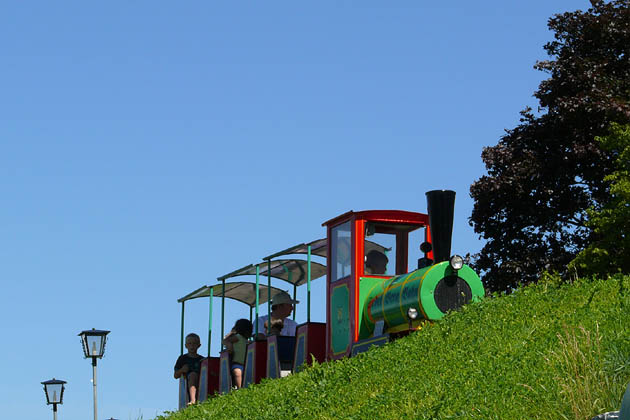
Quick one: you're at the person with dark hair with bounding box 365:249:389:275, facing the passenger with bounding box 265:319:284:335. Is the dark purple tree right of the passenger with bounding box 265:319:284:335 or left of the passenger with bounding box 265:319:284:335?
right

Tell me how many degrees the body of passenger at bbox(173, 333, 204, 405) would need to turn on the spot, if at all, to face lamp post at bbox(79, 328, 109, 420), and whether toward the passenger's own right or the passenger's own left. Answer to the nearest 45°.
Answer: approximately 135° to the passenger's own right

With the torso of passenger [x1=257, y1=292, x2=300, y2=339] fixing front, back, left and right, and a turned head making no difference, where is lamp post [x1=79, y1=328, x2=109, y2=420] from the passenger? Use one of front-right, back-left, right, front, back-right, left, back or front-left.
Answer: back

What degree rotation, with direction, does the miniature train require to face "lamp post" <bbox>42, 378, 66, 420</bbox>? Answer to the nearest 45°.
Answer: approximately 180°

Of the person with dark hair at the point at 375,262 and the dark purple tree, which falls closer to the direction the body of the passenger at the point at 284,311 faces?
the person with dark hair

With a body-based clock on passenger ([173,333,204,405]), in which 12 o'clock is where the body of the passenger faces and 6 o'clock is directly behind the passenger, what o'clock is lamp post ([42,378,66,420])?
The lamp post is roughly at 5 o'clock from the passenger.

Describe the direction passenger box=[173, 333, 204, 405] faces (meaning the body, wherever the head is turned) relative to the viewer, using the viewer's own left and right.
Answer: facing the viewer

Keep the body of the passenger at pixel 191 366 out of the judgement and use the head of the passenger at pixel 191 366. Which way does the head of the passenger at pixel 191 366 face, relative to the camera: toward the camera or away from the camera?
toward the camera

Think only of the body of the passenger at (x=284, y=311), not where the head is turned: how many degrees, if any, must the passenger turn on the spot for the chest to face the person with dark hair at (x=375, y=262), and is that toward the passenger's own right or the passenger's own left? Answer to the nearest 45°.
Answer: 0° — they already face them

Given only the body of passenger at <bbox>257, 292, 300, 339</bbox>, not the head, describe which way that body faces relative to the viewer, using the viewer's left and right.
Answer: facing the viewer and to the right of the viewer

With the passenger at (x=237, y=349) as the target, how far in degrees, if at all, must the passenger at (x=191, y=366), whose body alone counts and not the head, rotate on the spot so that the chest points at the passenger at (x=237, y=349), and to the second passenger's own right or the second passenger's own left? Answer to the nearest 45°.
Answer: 0° — they already face them
